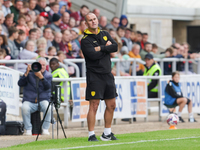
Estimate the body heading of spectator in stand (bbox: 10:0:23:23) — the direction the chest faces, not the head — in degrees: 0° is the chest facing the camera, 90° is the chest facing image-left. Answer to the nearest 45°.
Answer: approximately 315°

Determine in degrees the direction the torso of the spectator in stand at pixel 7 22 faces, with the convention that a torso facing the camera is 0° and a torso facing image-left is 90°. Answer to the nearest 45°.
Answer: approximately 315°

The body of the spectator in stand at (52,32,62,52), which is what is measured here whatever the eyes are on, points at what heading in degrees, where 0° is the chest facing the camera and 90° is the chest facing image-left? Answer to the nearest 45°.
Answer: approximately 315°

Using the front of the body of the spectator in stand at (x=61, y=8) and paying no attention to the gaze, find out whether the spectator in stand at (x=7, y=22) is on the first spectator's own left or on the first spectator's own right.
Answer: on the first spectator's own right

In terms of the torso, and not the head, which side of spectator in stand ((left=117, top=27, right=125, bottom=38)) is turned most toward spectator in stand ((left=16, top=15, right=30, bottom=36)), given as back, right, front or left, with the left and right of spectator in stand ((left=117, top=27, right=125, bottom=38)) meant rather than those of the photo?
right

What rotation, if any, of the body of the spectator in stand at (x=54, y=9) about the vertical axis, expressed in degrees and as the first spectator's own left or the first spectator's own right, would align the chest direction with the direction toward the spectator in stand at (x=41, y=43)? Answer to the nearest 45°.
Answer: approximately 45° to the first spectator's own right
